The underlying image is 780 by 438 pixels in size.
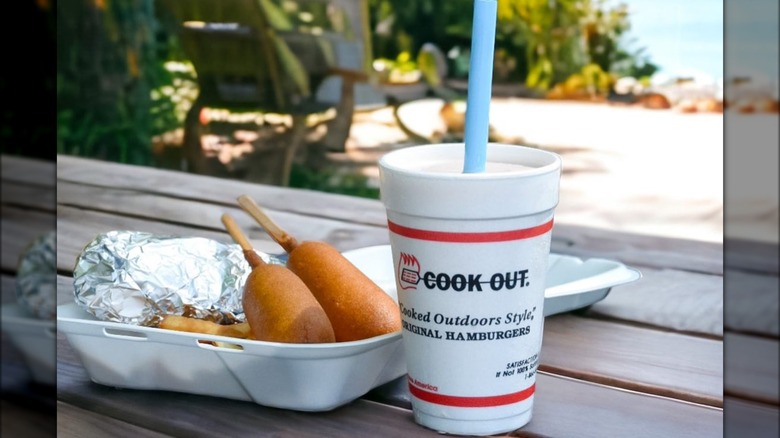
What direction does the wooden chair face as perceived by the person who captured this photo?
facing away from the viewer and to the right of the viewer

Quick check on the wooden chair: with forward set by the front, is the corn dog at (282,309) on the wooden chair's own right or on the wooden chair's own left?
on the wooden chair's own right

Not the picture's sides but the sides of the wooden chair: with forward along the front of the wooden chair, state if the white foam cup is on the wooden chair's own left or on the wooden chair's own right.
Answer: on the wooden chair's own right

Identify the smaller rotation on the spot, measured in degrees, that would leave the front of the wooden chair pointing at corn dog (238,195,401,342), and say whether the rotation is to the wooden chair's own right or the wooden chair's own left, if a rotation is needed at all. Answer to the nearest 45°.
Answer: approximately 135° to the wooden chair's own right

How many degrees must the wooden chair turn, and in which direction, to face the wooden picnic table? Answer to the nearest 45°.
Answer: approximately 135° to its right

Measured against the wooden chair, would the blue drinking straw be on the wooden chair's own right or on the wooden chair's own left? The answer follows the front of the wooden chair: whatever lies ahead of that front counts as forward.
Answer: on the wooden chair's own right

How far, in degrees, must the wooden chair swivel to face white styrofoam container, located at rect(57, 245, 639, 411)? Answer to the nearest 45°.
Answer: approximately 135° to its right
